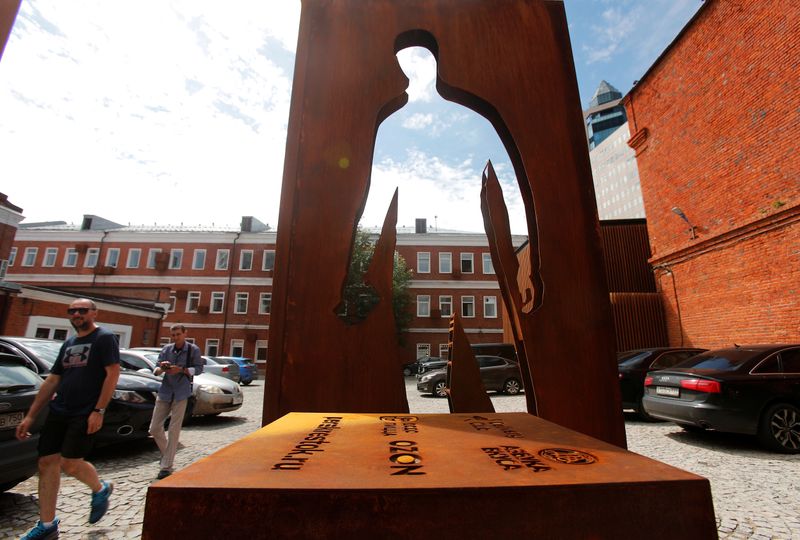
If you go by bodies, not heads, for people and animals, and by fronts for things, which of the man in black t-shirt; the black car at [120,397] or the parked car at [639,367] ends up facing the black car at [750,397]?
the black car at [120,397]

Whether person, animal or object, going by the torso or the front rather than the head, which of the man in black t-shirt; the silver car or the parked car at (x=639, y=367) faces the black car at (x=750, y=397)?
the silver car

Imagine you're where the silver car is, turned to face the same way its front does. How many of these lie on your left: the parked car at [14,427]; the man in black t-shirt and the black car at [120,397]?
0

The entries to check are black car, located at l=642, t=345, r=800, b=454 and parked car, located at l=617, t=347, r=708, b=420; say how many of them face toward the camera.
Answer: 0

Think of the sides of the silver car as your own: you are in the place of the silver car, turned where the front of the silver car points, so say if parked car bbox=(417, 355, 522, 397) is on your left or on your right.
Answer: on your left

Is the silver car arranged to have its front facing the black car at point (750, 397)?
yes

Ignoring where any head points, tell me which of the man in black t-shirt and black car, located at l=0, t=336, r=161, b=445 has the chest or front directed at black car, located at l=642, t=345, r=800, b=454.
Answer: black car, located at l=0, t=336, r=161, b=445

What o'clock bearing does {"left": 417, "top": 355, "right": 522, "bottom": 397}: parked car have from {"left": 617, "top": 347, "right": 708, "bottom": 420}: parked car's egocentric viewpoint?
{"left": 417, "top": 355, "right": 522, "bottom": 397}: parked car is roughly at 9 o'clock from {"left": 617, "top": 347, "right": 708, "bottom": 420}: parked car.

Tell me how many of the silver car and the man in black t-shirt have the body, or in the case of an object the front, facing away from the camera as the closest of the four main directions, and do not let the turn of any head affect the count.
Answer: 0

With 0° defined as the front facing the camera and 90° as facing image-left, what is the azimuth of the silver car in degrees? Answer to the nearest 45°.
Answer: approximately 315°

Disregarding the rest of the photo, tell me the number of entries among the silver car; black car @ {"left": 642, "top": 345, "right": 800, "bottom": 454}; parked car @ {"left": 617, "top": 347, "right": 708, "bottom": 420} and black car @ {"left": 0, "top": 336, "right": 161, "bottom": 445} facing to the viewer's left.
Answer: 0

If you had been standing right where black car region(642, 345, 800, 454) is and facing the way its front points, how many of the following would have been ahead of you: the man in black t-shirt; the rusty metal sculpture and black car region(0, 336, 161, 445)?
0

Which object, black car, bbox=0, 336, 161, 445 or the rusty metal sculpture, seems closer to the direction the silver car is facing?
the rusty metal sculpture
